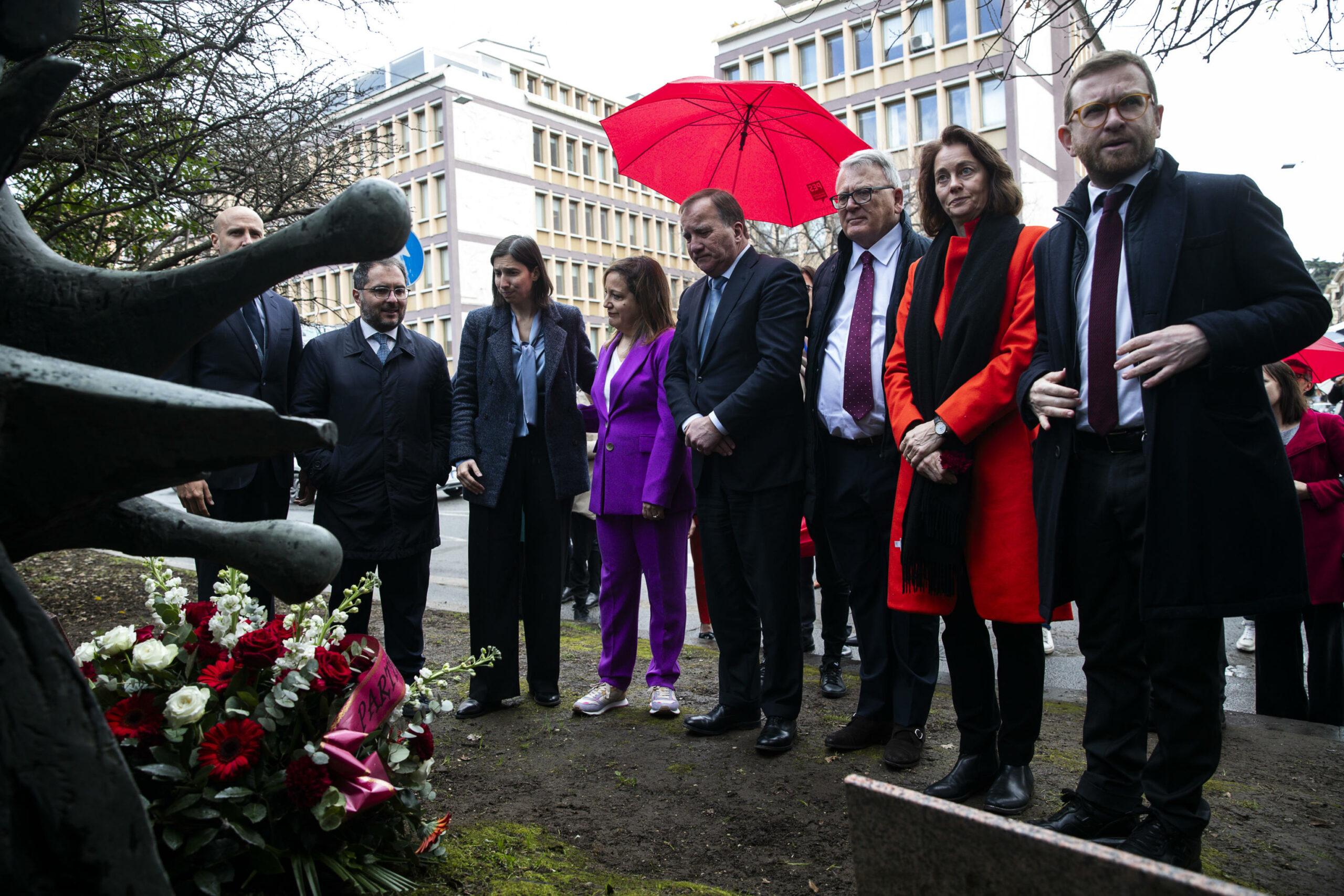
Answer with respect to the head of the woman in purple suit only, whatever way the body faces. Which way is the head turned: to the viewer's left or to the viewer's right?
to the viewer's left

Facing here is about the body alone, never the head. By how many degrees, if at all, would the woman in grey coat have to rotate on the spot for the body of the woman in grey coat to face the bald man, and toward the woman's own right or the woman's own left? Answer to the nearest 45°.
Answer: approximately 90° to the woman's own right

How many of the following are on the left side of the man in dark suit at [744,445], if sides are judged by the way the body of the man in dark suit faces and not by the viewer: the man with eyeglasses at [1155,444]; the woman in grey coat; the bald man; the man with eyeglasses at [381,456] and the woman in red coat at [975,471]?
2

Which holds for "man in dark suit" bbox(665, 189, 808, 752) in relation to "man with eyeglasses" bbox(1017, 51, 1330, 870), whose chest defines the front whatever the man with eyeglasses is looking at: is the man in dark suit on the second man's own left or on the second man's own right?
on the second man's own right

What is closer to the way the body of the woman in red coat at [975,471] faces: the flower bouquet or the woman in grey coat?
the flower bouquet

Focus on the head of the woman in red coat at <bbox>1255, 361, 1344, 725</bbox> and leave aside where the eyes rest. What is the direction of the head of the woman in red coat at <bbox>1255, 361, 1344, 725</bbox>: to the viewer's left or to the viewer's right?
to the viewer's left

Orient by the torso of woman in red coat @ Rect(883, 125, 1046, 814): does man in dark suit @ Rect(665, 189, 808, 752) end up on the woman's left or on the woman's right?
on the woman's right

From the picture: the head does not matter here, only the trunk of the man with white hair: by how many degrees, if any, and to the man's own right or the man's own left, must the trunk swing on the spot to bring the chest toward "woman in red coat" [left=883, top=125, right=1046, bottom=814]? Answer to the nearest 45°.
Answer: approximately 90° to the man's own left

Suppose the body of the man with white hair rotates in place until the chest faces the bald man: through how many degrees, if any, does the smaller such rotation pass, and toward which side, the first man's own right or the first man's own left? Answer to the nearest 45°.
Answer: approximately 45° to the first man's own right

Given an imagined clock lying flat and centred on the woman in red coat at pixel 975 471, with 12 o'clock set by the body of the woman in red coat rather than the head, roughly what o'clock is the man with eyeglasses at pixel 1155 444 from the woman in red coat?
The man with eyeglasses is roughly at 9 o'clock from the woman in red coat.

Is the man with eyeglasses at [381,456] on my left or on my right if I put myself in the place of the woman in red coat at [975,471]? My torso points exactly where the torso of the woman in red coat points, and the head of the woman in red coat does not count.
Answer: on my right

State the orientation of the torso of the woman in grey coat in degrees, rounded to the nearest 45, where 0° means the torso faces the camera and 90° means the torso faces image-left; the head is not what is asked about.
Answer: approximately 0°
